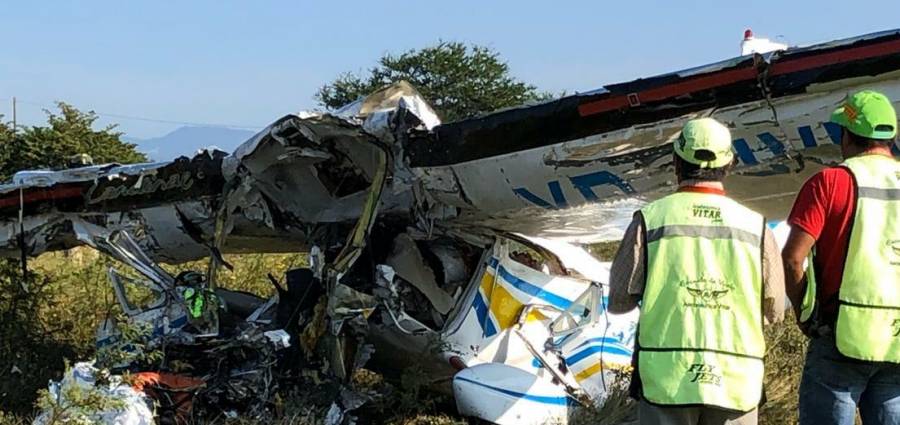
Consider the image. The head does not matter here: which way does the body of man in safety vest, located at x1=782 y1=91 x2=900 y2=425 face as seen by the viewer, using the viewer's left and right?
facing away from the viewer and to the left of the viewer

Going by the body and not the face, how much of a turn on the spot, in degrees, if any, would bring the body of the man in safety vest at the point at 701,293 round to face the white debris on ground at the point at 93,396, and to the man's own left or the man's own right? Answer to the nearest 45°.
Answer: approximately 90° to the man's own left

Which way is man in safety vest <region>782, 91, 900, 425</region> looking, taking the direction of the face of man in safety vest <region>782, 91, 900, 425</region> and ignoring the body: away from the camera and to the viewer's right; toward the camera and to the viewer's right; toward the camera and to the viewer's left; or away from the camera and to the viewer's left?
away from the camera and to the viewer's left

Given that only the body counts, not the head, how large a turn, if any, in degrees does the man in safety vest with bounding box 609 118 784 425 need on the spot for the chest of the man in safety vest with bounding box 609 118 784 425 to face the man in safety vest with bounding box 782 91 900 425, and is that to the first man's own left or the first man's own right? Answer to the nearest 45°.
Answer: approximately 45° to the first man's own right

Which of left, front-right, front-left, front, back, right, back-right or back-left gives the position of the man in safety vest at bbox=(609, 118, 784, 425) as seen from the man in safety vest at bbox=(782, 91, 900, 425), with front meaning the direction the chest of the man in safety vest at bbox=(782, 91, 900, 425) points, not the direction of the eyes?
left

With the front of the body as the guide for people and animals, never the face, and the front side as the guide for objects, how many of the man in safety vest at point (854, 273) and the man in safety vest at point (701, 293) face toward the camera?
0

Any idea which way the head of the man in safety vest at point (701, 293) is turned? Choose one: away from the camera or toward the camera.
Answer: away from the camera

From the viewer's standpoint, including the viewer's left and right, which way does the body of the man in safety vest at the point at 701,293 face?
facing away from the viewer

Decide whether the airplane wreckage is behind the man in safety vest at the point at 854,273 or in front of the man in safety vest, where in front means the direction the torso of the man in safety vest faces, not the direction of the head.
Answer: in front
